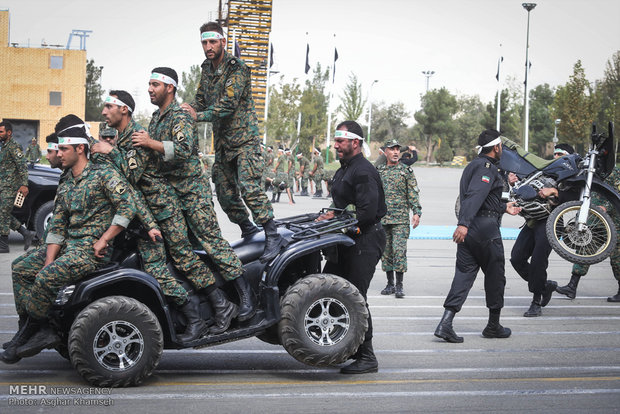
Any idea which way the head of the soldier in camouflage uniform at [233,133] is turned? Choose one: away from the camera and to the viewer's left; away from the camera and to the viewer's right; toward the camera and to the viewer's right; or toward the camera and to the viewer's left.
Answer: toward the camera and to the viewer's left

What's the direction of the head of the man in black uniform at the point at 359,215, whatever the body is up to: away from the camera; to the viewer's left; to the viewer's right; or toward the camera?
to the viewer's left

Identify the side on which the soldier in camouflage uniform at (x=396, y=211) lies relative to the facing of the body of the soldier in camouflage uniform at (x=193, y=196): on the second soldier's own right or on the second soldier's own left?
on the second soldier's own right

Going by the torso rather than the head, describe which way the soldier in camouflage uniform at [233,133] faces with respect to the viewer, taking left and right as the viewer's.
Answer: facing the viewer and to the left of the viewer

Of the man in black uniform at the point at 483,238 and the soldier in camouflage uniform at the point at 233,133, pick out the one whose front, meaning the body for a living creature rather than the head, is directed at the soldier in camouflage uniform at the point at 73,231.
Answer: the soldier in camouflage uniform at the point at 233,133

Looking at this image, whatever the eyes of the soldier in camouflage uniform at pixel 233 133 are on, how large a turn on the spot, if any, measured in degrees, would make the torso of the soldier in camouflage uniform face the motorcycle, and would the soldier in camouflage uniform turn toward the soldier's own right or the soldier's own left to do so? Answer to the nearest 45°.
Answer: approximately 180°

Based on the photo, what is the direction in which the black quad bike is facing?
to the viewer's left

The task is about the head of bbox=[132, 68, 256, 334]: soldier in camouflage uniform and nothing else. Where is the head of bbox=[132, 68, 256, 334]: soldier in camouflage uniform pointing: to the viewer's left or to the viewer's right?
to the viewer's left

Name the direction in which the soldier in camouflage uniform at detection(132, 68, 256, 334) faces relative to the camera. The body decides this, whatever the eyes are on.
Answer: to the viewer's left

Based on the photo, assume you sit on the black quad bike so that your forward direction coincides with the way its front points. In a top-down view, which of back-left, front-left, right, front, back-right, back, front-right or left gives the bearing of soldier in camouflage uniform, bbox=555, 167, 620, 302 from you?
back-right
